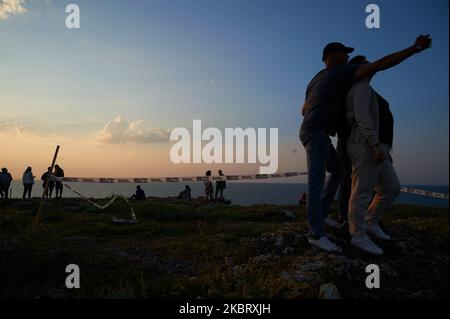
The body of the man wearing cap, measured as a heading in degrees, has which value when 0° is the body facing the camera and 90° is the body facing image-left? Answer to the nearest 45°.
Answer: approximately 270°

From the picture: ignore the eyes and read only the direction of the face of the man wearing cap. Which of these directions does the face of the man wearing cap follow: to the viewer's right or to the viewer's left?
to the viewer's right
